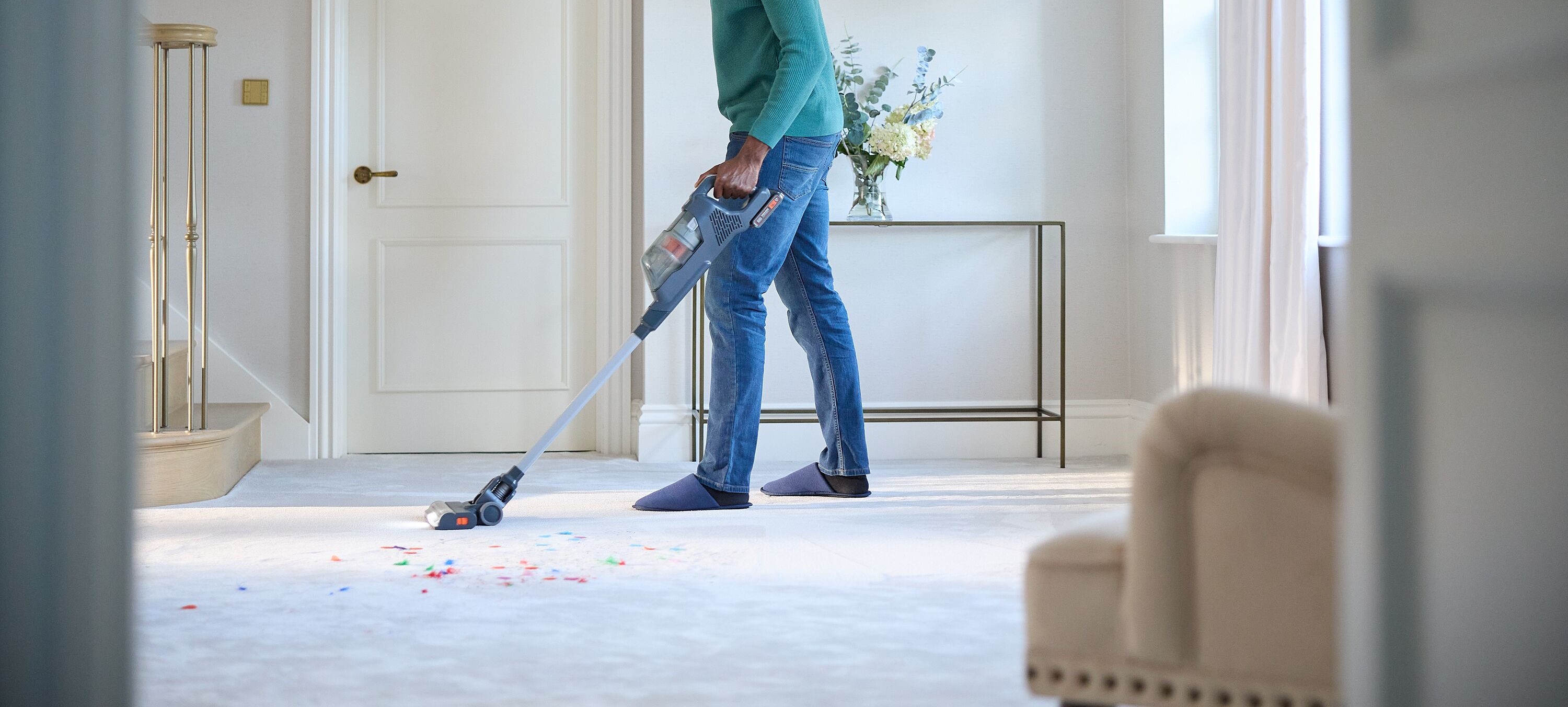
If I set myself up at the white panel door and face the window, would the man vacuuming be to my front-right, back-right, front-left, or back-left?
front-right

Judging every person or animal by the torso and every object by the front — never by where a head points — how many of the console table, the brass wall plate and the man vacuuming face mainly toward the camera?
2

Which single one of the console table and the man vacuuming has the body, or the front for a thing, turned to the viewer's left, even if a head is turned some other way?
the man vacuuming

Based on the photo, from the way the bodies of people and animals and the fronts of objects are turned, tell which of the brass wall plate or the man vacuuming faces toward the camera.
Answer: the brass wall plate

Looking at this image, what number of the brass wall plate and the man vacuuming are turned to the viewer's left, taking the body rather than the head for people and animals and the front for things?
1

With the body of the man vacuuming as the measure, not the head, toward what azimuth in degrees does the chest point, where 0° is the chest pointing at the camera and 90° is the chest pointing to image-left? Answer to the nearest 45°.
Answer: approximately 90°

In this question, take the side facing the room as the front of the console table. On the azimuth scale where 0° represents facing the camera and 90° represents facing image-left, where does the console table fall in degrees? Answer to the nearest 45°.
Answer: approximately 0°

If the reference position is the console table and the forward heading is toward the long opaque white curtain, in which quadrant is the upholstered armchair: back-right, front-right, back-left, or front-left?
front-right

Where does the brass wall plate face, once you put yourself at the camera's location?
facing the viewer

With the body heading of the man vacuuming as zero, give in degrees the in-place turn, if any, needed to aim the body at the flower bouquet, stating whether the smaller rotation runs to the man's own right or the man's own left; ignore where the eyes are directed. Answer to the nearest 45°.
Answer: approximately 90° to the man's own right

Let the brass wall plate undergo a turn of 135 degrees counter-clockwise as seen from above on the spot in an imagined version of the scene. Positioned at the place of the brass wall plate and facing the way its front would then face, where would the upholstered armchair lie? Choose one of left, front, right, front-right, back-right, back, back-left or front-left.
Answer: back-right

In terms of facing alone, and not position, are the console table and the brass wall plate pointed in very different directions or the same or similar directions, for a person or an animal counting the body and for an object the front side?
same or similar directions

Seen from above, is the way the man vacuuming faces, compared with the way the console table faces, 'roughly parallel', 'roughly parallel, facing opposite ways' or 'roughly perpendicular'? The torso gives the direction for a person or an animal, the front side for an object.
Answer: roughly perpendicular

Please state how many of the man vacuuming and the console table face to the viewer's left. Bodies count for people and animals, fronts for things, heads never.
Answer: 1

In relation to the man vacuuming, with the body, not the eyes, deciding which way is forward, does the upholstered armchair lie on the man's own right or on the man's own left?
on the man's own left
